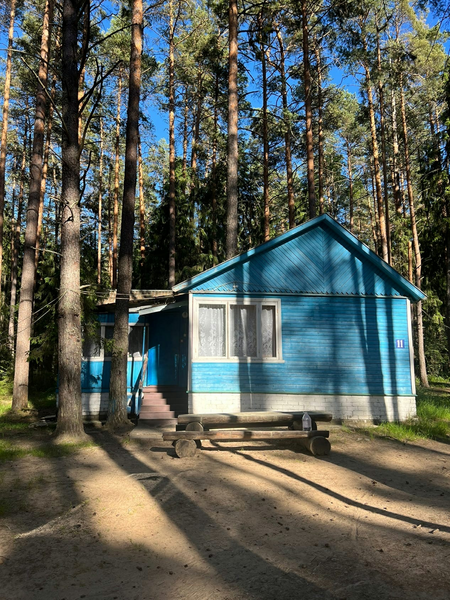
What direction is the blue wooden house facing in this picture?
toward the camera

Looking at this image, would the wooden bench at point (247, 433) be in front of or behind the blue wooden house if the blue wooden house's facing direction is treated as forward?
in front

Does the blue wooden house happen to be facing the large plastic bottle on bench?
yes
